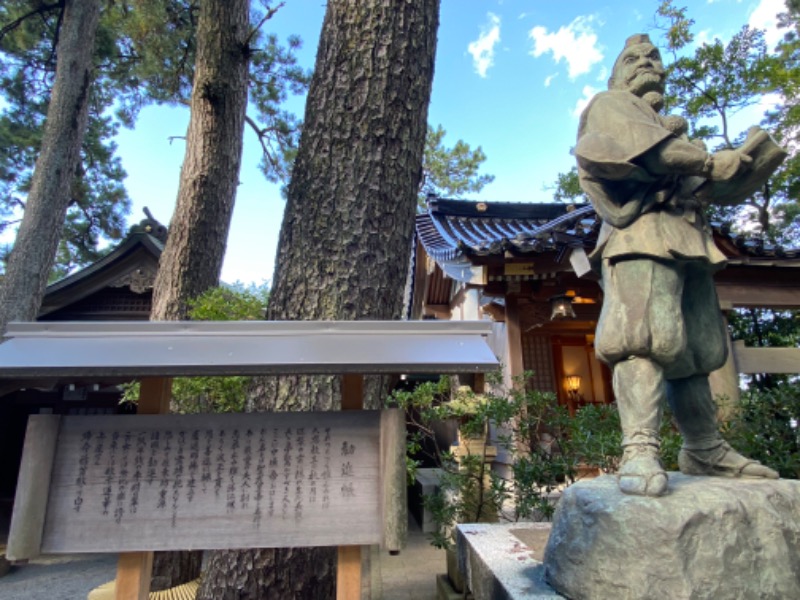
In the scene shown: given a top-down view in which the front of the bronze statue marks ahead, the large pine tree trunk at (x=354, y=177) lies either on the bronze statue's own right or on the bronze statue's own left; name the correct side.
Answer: on the bronze statue's own right

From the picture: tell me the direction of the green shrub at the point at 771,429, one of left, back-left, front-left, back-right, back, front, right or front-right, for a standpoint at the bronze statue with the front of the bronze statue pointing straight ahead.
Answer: back-left

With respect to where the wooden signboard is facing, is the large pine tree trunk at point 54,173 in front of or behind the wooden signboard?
behind

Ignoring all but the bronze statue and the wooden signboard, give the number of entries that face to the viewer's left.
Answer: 0

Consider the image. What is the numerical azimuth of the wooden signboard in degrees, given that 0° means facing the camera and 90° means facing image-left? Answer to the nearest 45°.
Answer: approximately 0°

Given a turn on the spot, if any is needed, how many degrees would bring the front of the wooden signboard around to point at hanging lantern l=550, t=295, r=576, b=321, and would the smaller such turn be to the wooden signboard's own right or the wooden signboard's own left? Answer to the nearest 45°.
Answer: approximately 135° to the wooden signboard's own left

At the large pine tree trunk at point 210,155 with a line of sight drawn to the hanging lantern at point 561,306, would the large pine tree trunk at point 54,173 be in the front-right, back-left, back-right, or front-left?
back-left

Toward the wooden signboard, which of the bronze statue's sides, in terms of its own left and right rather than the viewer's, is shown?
right

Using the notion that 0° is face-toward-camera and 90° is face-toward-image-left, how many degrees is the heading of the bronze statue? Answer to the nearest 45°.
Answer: approximately 315°
